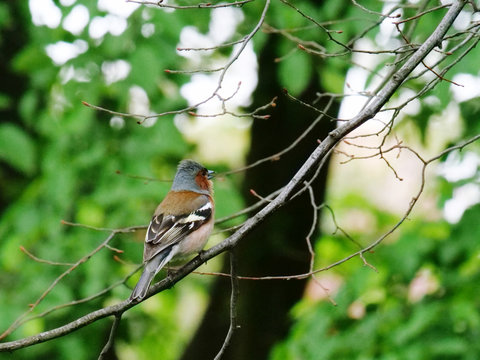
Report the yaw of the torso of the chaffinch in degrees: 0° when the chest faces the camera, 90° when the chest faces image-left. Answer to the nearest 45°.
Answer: approximately 225°

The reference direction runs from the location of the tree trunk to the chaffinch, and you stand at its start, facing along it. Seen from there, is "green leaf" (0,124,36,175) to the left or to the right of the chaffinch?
right

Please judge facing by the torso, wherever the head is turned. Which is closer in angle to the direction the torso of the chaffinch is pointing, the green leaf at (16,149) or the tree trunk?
the tree trunk

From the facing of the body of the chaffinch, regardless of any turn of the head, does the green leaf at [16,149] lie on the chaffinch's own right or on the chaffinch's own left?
on the chaffinch's own left

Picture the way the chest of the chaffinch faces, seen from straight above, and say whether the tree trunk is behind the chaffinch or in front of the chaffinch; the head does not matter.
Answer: in front
